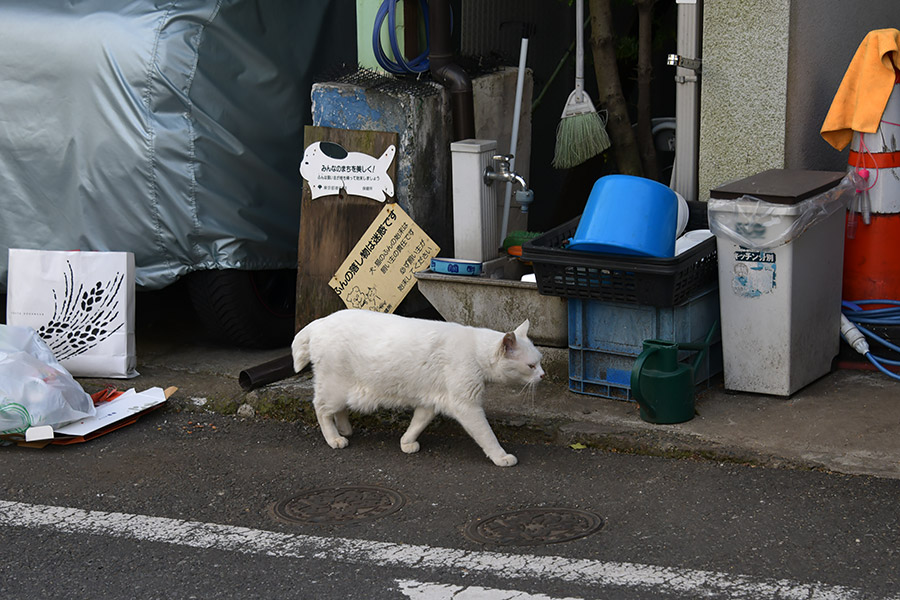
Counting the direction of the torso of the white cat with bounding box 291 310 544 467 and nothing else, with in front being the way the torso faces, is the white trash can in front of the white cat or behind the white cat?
in front

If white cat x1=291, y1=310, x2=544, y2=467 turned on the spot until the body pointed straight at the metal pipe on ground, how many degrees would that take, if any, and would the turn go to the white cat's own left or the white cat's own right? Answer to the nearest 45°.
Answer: approximately 135° to the white cat's own left

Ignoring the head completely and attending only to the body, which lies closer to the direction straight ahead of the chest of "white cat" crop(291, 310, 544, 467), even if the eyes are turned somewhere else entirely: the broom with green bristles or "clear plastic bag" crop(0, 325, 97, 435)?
the broom with green bristles

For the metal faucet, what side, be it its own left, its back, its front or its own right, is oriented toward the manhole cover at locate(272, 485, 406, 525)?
right

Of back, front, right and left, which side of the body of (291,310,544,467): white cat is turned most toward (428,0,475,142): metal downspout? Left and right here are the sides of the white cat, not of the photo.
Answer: left

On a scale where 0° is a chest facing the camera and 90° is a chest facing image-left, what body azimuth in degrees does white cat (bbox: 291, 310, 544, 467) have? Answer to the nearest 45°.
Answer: approximately 270°

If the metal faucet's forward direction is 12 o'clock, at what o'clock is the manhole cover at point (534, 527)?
The manhole cover is roughly at 3 o'clock from the metal faucet.

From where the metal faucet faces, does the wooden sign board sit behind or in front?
behind

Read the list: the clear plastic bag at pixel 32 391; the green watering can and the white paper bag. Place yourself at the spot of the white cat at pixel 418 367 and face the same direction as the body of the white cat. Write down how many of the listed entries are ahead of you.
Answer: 1

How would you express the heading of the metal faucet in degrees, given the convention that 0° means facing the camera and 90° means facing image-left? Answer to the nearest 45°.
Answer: approximately 270°
